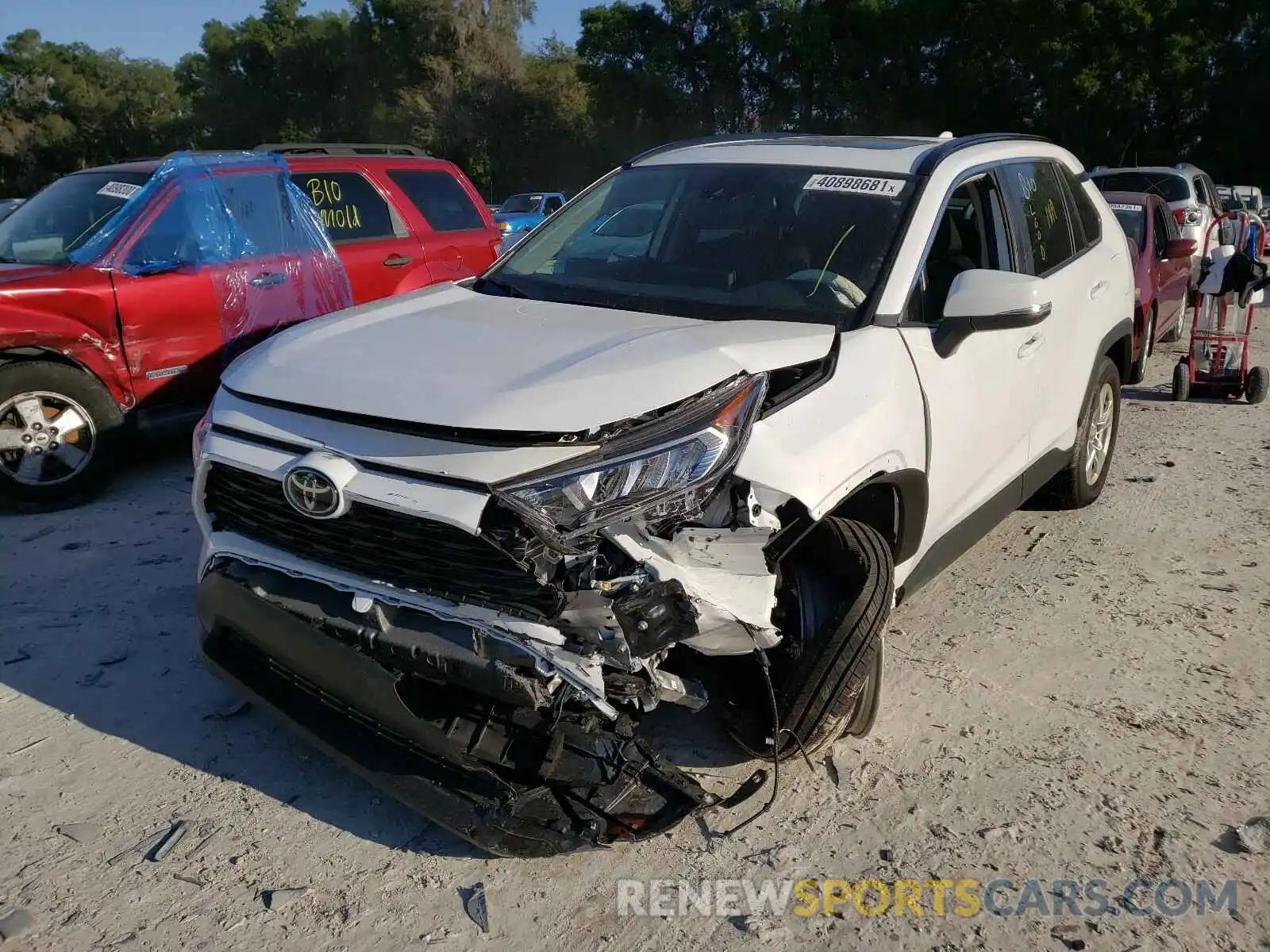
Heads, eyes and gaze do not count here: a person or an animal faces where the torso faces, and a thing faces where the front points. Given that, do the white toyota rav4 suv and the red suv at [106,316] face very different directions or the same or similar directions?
same or similar directions

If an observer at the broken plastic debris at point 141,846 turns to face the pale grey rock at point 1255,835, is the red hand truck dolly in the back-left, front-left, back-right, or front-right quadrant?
front-left

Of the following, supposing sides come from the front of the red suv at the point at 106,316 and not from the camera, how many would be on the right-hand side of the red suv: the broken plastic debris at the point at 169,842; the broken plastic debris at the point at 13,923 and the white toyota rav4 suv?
0

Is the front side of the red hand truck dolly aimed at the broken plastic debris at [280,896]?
no

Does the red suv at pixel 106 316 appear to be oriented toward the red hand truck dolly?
no

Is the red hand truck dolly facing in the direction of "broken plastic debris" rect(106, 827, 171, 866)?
no

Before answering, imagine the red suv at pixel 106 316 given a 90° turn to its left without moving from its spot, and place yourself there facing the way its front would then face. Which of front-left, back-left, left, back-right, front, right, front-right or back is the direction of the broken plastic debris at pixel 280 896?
front-right

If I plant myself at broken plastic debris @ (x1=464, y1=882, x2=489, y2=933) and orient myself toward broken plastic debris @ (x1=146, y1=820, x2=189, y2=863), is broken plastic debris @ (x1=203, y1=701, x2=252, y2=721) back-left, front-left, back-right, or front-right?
front-right

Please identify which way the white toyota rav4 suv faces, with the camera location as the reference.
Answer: facing the viewer and to the left of the viewer

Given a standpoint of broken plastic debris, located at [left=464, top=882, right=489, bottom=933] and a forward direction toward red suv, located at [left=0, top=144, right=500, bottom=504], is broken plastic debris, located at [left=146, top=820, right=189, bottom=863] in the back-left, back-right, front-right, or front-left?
front-left
